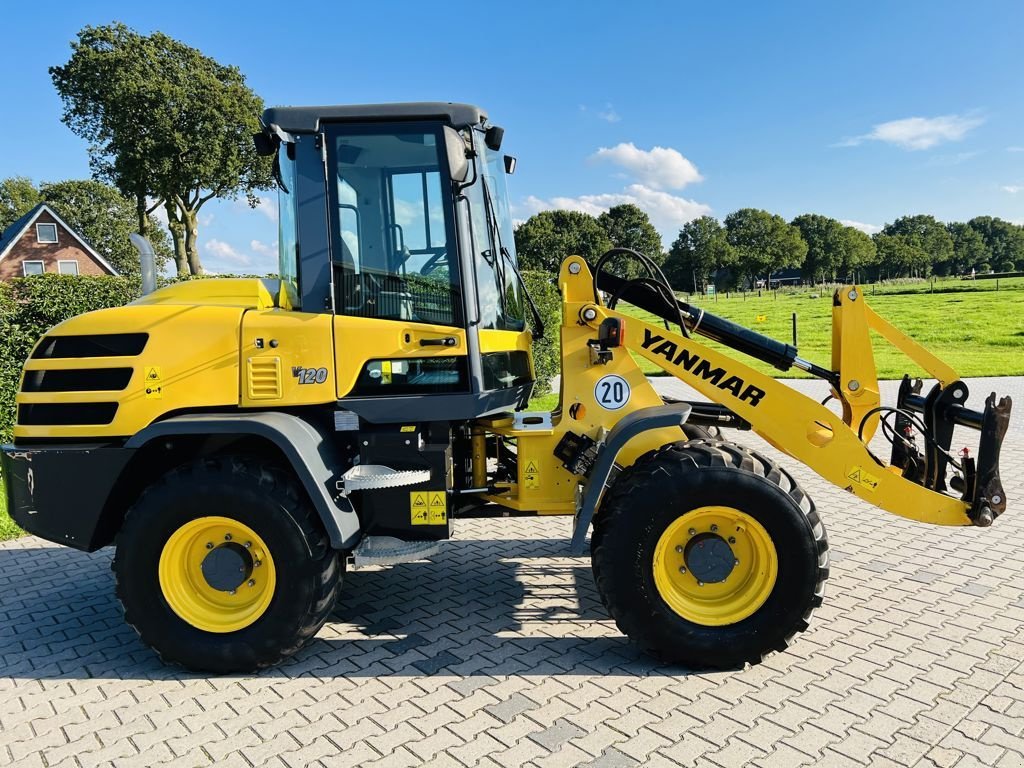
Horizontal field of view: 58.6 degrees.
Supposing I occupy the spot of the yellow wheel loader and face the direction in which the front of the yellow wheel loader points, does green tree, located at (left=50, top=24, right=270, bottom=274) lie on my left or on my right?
on my left

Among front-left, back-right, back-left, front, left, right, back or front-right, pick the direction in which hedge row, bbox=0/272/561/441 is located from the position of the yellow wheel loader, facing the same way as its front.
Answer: back-left

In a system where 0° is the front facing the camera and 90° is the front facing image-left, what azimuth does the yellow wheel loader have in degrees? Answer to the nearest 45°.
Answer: approximately 270°

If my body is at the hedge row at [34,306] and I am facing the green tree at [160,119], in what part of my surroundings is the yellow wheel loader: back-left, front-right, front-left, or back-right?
back-right
